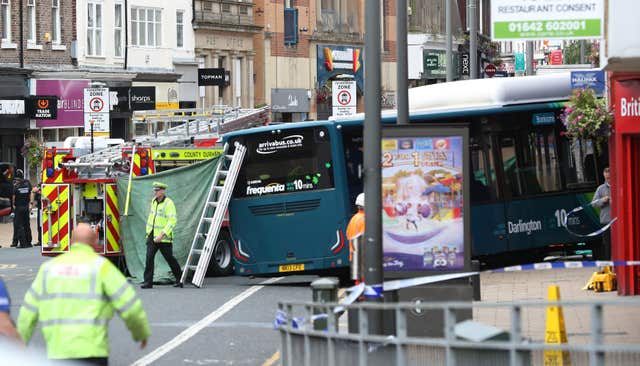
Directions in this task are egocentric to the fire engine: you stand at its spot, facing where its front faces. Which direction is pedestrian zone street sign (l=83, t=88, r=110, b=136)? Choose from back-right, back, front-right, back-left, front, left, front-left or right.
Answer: front-left

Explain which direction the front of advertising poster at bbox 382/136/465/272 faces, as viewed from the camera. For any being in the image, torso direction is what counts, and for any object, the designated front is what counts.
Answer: facing the viewer

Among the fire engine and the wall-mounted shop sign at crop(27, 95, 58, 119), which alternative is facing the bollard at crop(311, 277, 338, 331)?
the wall-mounted shop sign

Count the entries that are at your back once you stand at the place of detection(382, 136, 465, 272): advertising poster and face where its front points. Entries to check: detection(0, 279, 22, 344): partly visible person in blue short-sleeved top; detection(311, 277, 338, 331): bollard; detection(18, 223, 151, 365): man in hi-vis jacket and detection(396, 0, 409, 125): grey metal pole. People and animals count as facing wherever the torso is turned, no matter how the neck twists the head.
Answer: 1

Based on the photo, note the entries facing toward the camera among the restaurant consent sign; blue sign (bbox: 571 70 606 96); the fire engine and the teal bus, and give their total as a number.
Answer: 2

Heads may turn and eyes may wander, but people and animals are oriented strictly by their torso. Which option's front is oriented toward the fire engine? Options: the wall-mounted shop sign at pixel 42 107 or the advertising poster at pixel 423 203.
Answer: the wall-mounted shop sign

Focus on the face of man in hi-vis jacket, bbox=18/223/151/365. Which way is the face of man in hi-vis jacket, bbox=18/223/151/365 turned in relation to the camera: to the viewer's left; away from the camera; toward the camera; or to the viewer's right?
away from the camera

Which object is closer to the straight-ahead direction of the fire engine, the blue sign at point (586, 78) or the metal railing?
the blue sign

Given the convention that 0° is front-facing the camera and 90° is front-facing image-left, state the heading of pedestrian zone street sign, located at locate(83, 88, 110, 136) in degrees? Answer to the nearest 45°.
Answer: approximately 0°
